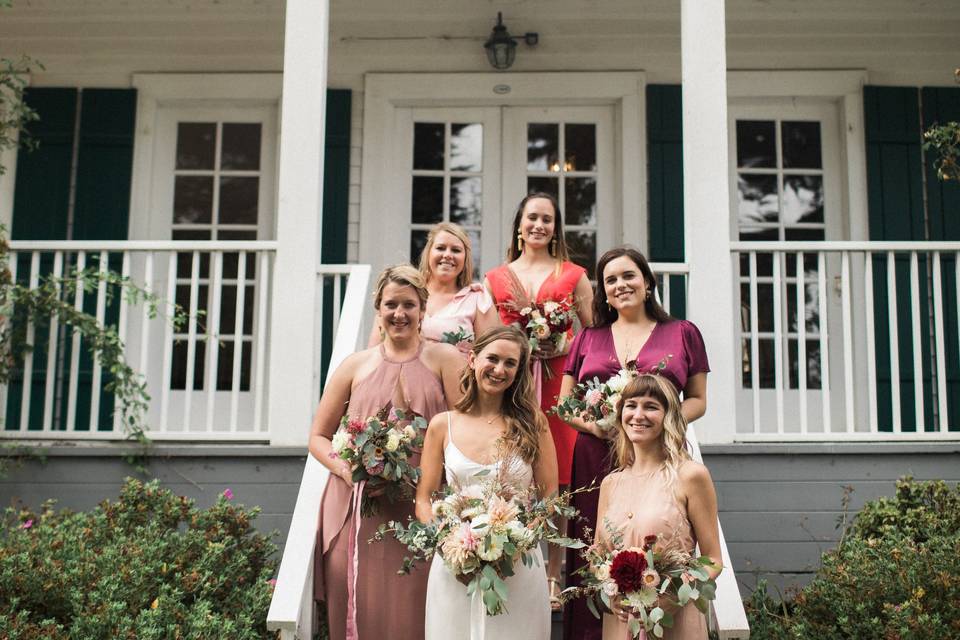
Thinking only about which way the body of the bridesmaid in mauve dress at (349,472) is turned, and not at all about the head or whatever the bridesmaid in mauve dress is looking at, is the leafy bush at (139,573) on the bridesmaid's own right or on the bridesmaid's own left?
on the bridesmaid's own right

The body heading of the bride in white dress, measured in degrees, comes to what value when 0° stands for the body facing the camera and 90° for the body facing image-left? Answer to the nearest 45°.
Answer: approximately 0°

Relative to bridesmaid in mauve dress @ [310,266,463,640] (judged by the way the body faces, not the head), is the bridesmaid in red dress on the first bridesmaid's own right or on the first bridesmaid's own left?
on the first bridesmaid's own left

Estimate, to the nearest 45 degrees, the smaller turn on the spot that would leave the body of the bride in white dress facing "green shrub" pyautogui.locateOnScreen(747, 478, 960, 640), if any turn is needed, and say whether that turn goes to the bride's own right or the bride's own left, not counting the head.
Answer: approximately 90° to the bride's own left

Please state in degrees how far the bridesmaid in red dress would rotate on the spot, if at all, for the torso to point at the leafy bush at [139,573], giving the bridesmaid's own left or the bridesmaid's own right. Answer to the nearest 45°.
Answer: approximately 90° to the bridesmaid's own right
